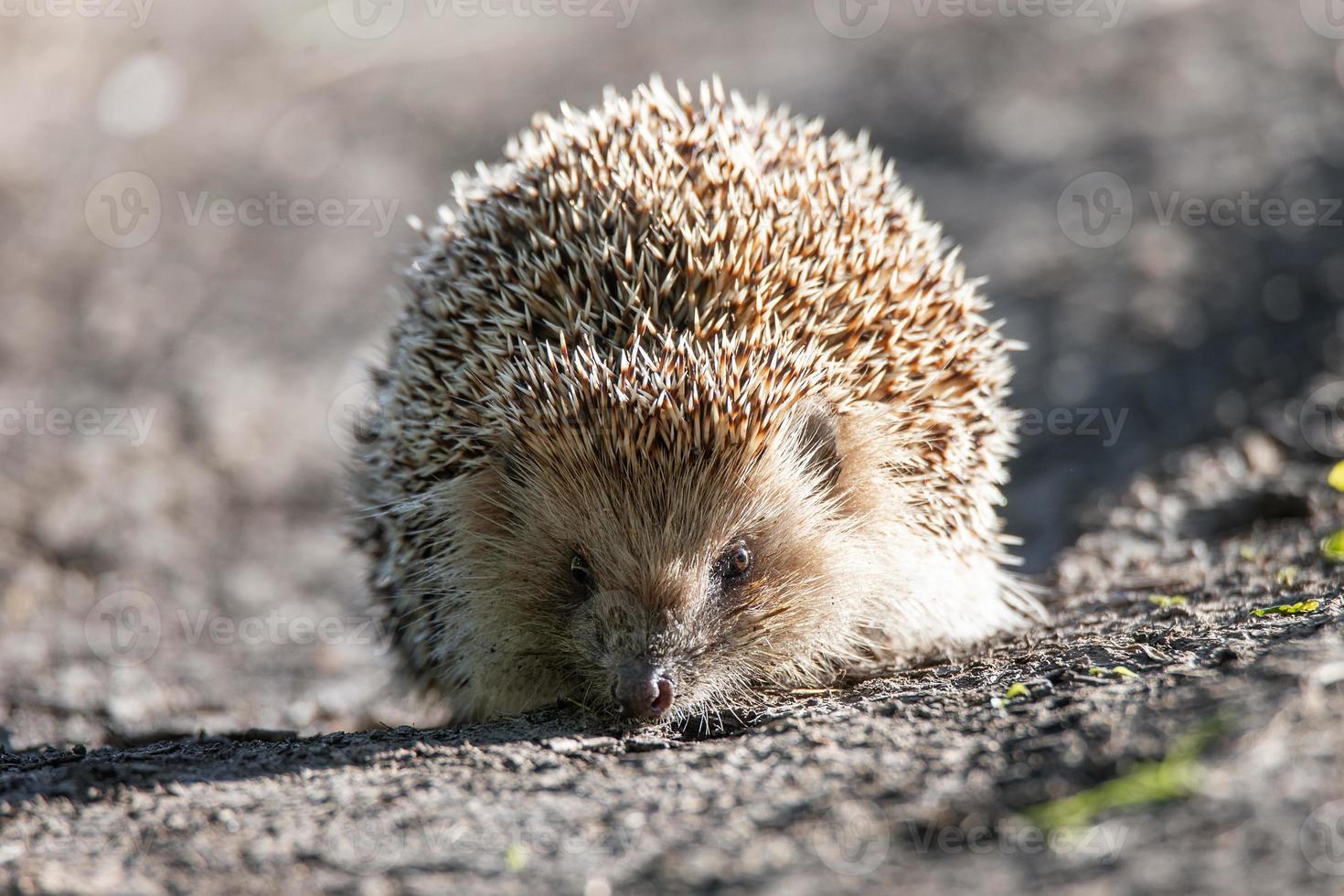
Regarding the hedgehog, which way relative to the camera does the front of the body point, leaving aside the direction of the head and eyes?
toward the camera
